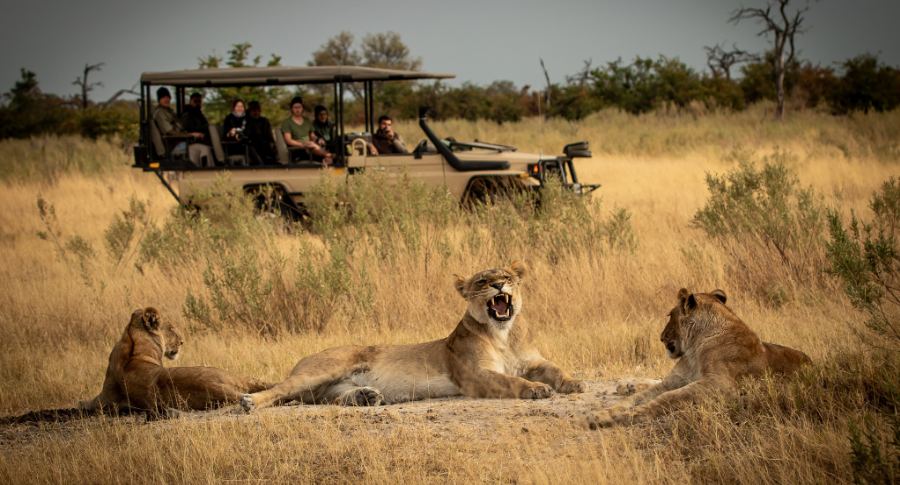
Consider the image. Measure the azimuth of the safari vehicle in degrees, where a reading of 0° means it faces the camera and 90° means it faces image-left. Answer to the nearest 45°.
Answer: approximately 270°

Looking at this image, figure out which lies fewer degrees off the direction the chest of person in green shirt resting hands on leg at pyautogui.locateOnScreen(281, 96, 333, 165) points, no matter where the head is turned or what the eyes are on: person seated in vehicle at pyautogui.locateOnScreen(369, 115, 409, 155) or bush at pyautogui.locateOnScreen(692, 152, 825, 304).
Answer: the bush

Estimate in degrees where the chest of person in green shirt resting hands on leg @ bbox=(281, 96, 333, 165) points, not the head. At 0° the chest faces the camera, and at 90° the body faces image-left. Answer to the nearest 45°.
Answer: approximately 315°

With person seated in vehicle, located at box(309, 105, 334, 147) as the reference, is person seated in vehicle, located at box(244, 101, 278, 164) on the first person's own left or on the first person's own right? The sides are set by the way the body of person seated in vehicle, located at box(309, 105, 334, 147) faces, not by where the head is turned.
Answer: on the first person's own right

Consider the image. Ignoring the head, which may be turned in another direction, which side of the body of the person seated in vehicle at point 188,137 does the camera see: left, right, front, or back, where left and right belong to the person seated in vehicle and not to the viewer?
right
